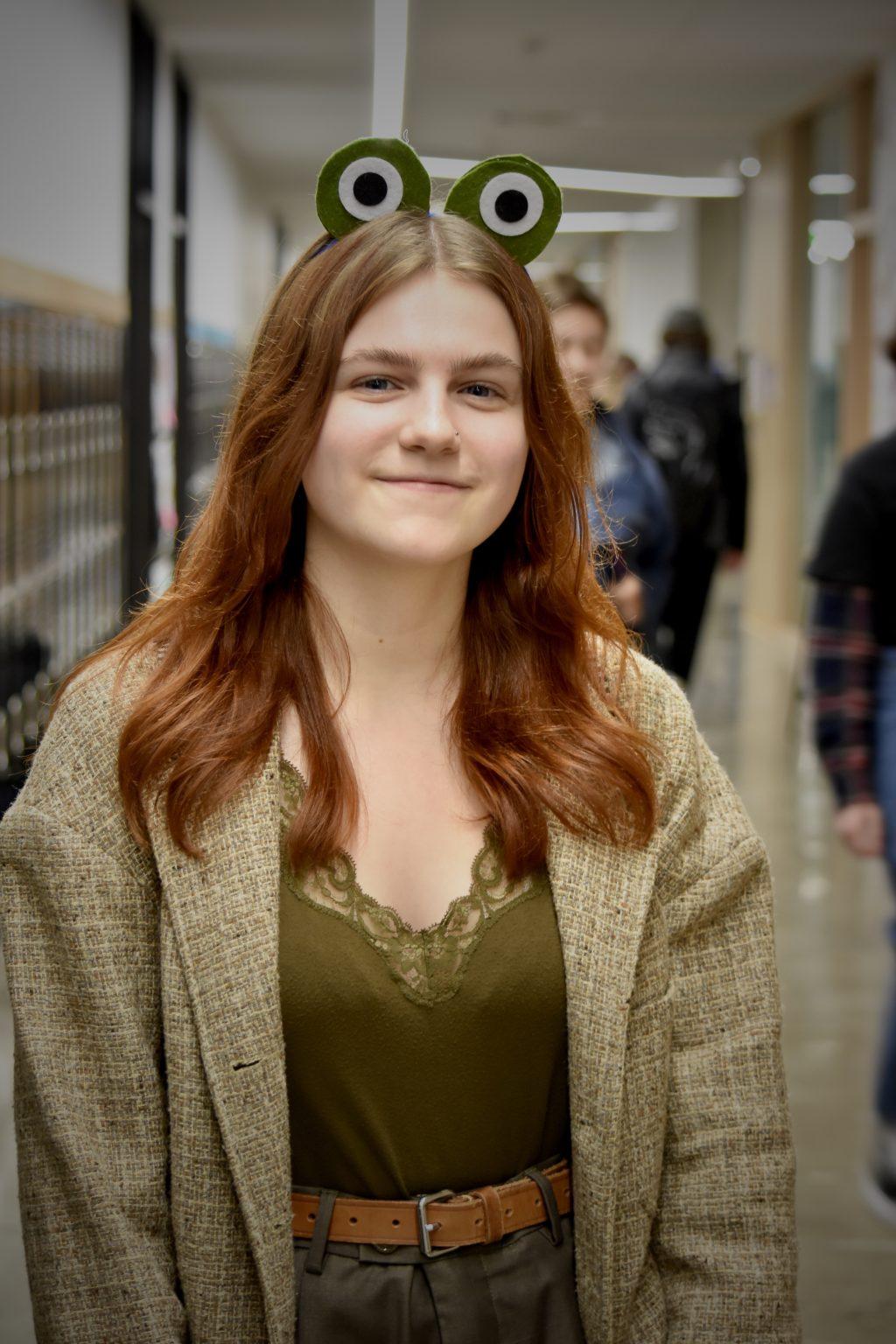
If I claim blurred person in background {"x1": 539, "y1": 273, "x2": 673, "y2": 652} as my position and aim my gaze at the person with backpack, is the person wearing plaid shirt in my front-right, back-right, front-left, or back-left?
back-right

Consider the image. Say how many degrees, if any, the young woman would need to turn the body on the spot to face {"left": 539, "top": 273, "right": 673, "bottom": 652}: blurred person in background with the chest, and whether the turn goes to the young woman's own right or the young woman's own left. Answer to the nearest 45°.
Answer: approximately 180°

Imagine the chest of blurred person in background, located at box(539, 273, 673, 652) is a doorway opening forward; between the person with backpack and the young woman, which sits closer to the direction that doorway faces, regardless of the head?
the young woman

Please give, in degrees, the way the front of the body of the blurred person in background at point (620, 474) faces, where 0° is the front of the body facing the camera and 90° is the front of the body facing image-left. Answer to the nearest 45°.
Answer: approximately 45°

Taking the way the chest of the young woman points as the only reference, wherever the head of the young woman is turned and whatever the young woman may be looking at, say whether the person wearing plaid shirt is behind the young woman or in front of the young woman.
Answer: behind

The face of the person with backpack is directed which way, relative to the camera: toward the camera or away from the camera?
away from the camera

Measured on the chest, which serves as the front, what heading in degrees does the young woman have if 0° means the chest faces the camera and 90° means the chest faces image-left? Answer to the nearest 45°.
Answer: approximately 0°
